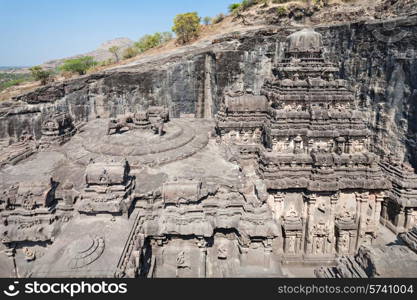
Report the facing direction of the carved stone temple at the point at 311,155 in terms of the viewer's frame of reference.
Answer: facing to the left of the viewer

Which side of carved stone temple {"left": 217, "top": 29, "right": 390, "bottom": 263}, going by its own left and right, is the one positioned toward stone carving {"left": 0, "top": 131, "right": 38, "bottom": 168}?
front

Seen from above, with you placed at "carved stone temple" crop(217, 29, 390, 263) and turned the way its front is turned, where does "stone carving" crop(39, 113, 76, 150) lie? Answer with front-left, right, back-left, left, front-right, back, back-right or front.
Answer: front

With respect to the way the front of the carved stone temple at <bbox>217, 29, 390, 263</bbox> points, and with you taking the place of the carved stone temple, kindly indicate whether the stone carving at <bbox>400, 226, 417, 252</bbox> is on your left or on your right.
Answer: on your left

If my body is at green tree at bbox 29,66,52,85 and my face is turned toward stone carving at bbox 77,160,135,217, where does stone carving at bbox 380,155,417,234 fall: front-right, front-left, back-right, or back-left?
front-left

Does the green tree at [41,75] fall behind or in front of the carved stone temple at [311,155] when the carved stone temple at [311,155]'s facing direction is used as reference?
in front
